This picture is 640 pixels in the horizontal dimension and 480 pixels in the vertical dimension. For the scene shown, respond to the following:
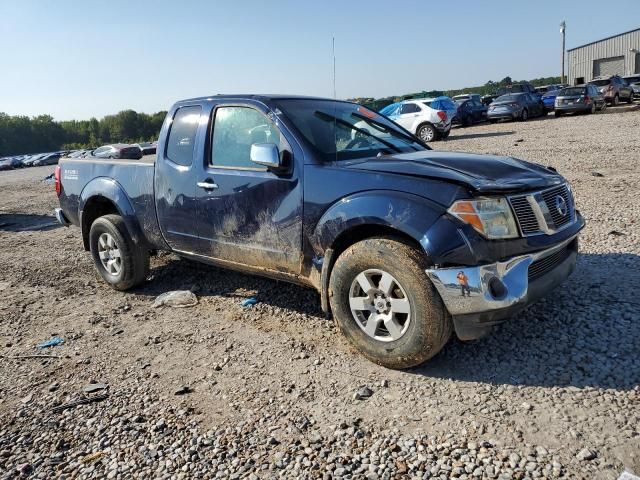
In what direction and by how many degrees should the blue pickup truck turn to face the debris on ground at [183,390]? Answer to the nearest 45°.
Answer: approximately 135° to its right

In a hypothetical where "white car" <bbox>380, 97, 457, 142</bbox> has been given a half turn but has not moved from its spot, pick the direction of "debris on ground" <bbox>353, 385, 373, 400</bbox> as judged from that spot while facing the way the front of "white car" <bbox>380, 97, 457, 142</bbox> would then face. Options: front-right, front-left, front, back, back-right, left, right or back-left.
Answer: front-right

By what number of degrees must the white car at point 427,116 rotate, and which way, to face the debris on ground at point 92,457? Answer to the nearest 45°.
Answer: approximately 135° to its left

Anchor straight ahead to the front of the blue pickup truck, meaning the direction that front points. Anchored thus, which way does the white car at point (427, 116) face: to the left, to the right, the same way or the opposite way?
the opposite way

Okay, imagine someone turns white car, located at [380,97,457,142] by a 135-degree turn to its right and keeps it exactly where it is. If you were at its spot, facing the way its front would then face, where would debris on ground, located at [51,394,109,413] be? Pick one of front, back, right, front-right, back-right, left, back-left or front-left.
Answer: right

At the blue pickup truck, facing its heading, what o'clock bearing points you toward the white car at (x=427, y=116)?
The white car is roughly at 8 o'clock from the blue pickup truck.

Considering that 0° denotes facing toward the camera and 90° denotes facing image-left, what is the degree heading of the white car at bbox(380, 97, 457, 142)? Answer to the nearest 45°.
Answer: approximately 135°

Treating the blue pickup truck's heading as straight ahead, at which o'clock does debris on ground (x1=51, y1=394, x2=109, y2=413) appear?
The debris on ground is roughly at 4 o'clock from the blue pickup truck.

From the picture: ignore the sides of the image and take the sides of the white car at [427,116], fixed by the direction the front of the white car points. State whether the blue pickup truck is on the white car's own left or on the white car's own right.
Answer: on the white car's own left

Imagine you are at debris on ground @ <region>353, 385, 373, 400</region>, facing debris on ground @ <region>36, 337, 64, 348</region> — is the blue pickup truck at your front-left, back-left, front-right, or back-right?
front-right

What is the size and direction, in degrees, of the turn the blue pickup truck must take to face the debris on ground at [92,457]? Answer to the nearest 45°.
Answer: approximately 90° to its right

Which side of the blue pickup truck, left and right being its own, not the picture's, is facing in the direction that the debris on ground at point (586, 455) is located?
front

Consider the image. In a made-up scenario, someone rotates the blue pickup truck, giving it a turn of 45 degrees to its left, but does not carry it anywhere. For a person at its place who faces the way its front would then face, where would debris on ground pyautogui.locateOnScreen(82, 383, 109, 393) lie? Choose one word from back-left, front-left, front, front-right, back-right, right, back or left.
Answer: back

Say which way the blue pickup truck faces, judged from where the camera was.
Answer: facing the viewer and to the right of the viewer
